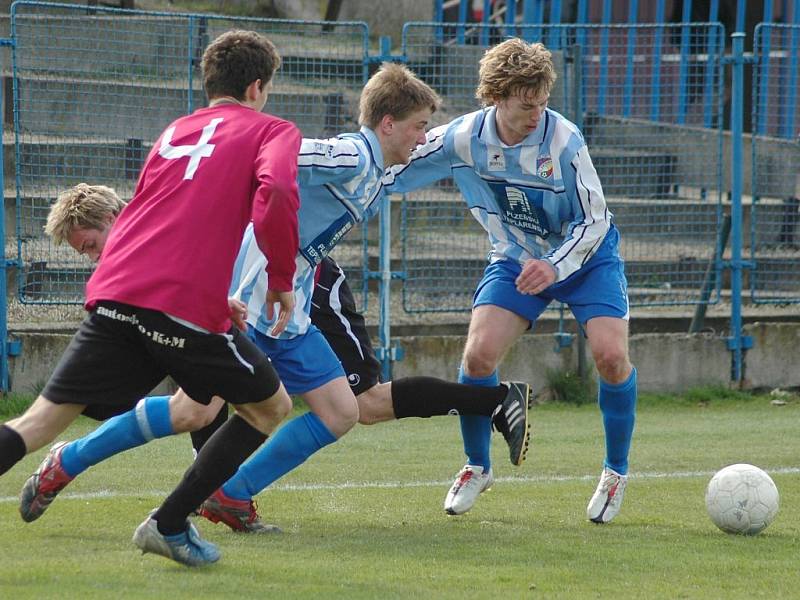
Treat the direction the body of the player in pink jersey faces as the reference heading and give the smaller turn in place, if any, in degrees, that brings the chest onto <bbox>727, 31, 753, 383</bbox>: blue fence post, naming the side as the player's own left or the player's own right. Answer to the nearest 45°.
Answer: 0° — they already face it

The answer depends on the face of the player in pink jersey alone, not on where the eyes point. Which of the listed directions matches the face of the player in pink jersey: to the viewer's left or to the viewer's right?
to the viewer's right

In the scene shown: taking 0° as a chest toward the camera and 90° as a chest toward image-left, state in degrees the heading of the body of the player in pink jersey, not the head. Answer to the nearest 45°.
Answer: approximately 225°

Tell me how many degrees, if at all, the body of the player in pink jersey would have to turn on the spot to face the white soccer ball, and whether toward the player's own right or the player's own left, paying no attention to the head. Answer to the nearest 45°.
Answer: approximately 45° to the player's own right

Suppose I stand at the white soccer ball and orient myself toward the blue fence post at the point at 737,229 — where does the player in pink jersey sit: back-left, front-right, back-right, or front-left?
back-left

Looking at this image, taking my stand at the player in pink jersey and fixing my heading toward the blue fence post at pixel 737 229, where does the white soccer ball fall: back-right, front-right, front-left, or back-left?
front-right
